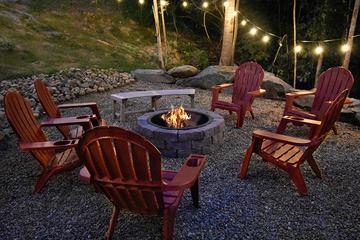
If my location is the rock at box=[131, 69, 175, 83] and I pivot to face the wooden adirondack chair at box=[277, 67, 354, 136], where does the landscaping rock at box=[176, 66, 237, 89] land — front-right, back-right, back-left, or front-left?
front-left

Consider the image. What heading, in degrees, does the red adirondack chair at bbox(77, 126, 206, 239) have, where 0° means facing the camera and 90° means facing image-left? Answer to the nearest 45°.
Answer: approximately 225°

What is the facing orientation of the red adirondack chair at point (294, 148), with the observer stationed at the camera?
facing away from the viewer and to the left of the viewer

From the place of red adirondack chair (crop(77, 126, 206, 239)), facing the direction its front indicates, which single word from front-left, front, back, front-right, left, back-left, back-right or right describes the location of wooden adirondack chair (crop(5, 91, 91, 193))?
left

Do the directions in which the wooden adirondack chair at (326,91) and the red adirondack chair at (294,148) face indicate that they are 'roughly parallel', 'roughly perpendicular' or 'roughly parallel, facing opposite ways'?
roughly perpendicular

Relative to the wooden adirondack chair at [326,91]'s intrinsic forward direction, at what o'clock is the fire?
The fire is roughly at 12 o'clock from the wooden adirondack chair.

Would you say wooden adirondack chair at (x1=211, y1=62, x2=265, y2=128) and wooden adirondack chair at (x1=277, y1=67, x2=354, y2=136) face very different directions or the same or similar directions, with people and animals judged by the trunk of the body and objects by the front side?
same or similar directions

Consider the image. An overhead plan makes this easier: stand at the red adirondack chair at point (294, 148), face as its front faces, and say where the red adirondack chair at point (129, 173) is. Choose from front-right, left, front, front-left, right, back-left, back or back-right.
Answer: left

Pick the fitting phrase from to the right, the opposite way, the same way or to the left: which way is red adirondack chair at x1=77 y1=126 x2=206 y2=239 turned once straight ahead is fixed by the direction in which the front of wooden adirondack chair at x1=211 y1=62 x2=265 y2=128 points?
the opposite way

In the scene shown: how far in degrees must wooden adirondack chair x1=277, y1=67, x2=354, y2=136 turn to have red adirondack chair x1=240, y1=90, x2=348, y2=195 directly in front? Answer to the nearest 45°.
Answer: approximately 45° to its left

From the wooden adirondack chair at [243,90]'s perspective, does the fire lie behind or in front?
in front

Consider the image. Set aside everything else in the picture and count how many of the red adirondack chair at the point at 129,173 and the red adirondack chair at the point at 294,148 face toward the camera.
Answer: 0

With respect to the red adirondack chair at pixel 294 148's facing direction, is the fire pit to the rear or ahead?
ahead

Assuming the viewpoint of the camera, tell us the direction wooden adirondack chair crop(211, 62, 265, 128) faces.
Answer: facing the viewer and to the left of the viewer

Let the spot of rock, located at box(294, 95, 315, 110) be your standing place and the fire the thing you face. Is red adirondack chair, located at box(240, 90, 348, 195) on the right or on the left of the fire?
left

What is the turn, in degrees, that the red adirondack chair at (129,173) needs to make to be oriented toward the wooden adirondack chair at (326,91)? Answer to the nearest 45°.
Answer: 0° — it already faces it
